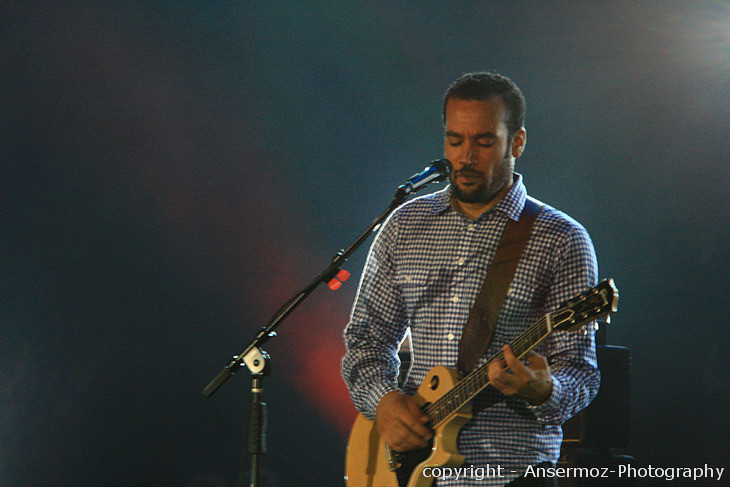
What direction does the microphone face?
to the viewer's right
